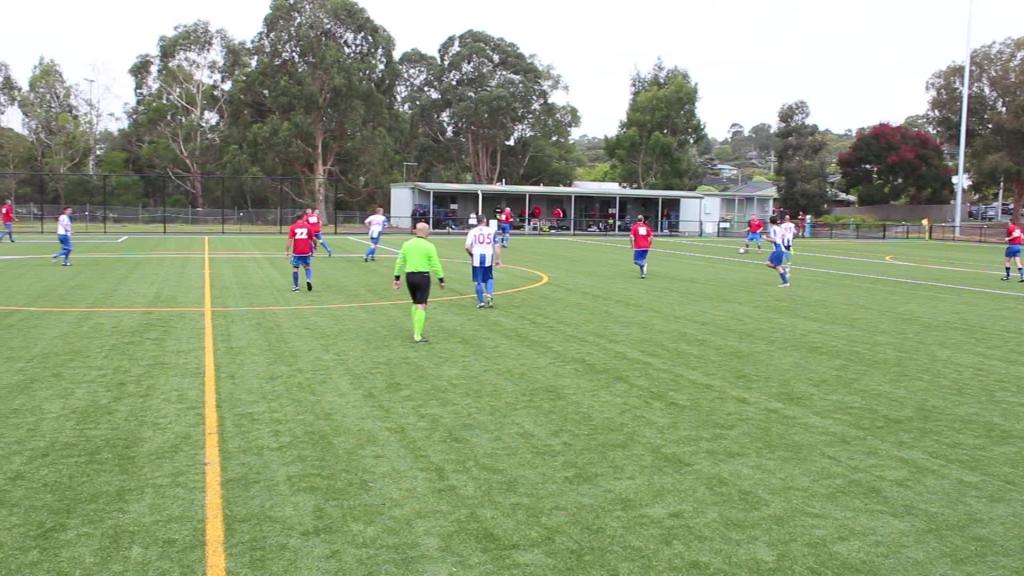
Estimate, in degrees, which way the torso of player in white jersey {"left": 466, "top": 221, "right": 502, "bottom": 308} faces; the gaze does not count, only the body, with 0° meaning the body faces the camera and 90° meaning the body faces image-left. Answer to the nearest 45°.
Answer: approximately 180°

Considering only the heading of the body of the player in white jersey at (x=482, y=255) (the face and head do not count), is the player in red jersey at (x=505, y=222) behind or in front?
in front

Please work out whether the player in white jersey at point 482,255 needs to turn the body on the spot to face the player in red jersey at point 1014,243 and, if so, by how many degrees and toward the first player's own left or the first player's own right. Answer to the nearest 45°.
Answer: approximately 45° to the first player's own right

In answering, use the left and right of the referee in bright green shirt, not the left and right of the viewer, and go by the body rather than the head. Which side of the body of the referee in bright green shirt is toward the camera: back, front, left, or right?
back

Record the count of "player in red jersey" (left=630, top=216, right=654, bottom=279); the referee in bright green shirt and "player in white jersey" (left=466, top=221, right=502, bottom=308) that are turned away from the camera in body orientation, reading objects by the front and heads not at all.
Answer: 3

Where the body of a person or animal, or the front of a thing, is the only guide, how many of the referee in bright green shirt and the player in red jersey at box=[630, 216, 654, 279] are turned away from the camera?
2

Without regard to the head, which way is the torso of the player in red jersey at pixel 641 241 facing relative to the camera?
away from the camera

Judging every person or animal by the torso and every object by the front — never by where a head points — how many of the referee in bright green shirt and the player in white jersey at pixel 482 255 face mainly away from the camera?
2

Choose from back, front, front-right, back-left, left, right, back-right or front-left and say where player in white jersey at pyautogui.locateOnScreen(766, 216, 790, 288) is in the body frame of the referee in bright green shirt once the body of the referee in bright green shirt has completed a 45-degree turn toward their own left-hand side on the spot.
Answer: right
